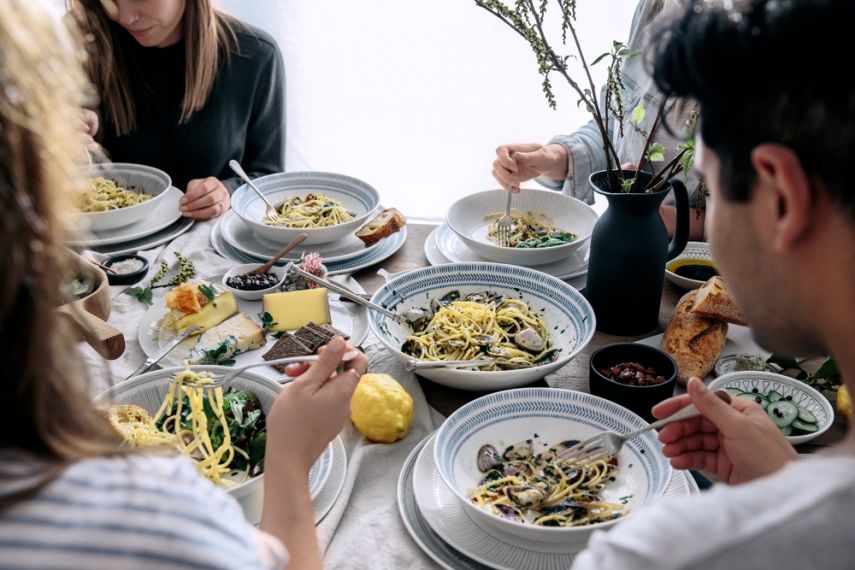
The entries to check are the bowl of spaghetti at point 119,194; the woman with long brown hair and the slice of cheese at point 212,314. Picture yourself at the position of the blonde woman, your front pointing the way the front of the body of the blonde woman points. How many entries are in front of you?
3

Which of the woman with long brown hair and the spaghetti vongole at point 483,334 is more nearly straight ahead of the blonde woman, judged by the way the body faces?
the woman with long brown hair

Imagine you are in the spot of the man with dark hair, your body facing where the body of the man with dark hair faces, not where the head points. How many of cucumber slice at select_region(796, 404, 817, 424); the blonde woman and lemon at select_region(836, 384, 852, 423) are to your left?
1

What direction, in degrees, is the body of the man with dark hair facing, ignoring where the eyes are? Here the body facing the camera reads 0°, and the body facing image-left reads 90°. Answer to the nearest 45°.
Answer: approximately 135°

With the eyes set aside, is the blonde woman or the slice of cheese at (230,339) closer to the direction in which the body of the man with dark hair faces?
the slice of cheese

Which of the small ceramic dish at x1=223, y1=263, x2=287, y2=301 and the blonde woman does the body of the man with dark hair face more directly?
the small ceramic dish

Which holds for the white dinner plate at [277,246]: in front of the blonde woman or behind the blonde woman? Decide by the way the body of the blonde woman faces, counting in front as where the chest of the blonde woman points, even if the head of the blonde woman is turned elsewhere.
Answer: in front

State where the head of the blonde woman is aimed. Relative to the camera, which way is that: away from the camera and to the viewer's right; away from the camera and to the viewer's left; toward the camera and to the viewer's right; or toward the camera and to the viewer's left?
away from the camera and to the viewer's right

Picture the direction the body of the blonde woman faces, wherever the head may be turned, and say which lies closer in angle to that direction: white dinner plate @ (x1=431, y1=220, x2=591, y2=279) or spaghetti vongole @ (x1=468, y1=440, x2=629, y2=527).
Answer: the white dinner plate

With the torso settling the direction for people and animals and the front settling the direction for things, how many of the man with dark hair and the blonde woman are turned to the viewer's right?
0

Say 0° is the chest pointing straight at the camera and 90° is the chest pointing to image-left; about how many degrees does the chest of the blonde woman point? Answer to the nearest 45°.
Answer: approximately 180°

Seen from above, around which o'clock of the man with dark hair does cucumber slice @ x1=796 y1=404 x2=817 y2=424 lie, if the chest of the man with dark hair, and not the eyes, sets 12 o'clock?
The cucumber slice is roughly at 2 o'clock from the man with dark hair.

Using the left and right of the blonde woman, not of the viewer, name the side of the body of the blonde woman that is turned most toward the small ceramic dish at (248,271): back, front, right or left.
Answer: front
